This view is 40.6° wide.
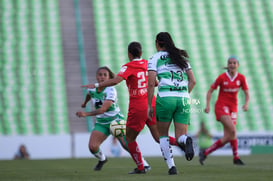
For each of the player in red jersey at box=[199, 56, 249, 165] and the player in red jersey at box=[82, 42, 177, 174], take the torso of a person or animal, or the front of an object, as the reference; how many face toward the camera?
1

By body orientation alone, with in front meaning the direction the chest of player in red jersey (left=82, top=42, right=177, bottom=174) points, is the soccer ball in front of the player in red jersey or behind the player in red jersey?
in front

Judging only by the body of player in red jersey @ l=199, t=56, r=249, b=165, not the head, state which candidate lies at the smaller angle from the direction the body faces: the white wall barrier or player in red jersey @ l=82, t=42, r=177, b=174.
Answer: the player in red jersey

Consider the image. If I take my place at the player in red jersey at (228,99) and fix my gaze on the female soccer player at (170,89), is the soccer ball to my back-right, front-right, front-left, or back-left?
front-right

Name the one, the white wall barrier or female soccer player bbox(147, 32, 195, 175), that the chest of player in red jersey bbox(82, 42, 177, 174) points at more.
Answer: the white wall barrier

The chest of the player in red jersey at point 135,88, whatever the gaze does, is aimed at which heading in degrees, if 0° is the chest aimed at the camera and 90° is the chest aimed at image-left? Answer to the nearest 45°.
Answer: approximately 135°

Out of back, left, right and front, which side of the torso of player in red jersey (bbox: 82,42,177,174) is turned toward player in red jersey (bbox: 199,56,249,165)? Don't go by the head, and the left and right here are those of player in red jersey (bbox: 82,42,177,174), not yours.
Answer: right

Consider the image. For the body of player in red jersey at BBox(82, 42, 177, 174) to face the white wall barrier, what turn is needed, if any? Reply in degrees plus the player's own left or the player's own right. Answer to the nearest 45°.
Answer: approximately 45° to the player's own right

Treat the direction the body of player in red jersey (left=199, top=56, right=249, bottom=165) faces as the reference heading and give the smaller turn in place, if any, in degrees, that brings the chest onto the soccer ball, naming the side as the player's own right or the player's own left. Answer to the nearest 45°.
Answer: approximately 45° to the player's own right

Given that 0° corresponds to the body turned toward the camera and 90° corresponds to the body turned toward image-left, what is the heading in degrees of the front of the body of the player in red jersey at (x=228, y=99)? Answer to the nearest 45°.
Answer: approximately 0°

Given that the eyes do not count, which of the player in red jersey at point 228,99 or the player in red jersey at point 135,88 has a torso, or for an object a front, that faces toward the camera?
the player in red jersey at point 228,99

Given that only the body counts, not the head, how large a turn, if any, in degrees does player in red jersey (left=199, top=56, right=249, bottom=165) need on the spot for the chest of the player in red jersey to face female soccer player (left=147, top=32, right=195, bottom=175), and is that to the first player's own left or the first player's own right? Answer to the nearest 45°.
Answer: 0° — they already face them

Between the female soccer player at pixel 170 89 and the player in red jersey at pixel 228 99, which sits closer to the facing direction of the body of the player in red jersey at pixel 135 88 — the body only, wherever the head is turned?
the player in red jersey
